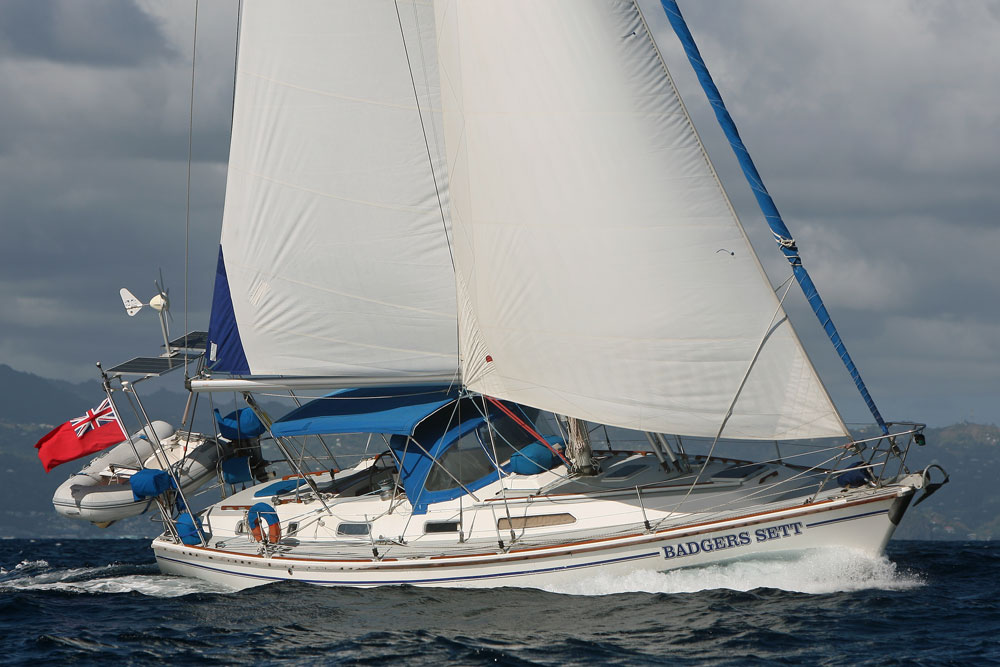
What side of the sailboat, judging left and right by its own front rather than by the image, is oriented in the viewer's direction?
right
